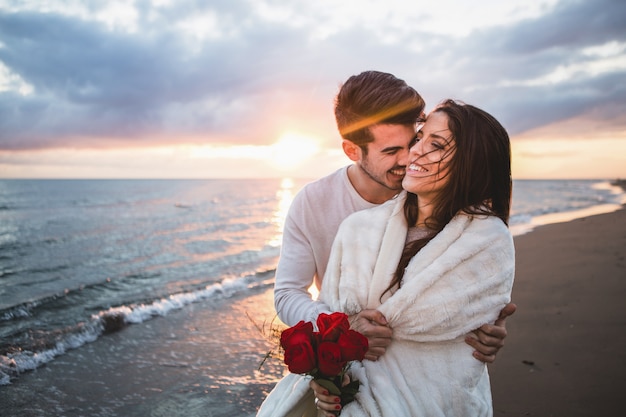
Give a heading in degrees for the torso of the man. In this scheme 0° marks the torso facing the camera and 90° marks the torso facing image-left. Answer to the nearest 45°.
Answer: approximately 315°

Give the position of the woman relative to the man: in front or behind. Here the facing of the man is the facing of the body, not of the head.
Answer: in front

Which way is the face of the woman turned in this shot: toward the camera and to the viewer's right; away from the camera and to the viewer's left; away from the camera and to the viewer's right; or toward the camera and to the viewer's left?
toward the camera and to the viewer's left

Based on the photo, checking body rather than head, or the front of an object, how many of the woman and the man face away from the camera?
0

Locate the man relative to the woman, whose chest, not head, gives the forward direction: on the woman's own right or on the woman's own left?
on the woman's own right

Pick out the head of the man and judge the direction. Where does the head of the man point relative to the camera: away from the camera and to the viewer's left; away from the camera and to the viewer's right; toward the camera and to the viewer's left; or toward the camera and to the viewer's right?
toward the camera and to the viewer's right
